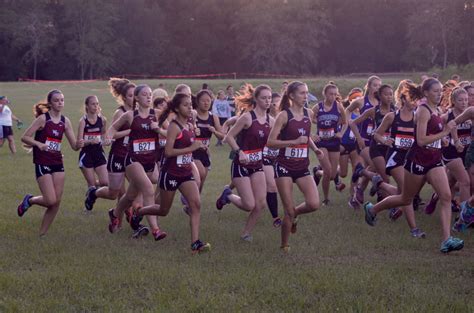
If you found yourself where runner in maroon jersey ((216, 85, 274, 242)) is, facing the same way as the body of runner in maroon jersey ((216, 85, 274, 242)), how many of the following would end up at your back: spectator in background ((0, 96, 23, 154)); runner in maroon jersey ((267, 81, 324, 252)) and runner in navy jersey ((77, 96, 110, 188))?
2

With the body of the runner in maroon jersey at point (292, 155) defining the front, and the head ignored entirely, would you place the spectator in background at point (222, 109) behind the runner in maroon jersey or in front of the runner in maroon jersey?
behind

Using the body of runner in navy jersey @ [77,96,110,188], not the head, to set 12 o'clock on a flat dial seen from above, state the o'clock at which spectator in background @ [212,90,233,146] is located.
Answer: The spectator in background is roughly at 8 o'clock from the runner in navy jersey.

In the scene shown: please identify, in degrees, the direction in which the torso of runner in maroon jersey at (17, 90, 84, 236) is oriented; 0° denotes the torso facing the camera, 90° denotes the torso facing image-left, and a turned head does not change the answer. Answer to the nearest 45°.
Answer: approximately 315°

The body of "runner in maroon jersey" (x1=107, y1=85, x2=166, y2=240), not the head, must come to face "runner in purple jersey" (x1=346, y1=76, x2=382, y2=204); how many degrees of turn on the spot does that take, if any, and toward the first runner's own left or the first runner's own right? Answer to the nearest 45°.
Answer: approximately 90° to the first runner's own left

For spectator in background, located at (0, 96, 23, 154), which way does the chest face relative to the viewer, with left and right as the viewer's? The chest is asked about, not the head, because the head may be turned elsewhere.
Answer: facing the viewer and to the right of the viewer

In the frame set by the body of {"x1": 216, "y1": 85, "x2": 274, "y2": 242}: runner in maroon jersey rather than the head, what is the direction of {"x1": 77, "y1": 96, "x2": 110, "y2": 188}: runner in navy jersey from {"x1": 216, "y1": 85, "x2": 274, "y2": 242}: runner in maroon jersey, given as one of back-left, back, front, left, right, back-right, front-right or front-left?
back

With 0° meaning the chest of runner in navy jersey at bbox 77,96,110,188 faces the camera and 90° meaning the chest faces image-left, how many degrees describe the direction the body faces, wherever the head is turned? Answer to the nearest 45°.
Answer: approximately 315°

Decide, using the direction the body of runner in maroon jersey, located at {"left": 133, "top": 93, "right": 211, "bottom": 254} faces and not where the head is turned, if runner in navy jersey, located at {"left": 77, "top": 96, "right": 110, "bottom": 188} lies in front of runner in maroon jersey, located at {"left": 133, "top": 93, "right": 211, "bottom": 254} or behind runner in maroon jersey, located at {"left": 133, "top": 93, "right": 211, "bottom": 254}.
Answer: behind

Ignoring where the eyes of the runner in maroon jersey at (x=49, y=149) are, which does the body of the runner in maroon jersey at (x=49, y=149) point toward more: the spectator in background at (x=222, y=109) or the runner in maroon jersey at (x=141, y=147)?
the runner in maroon jersey
